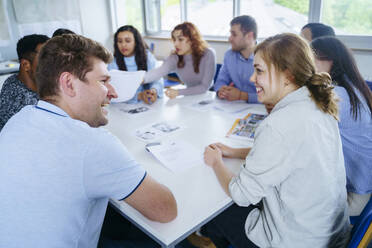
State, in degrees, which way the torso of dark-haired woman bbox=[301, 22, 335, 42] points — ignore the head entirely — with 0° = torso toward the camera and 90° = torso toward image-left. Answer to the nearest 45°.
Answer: approximately 90°

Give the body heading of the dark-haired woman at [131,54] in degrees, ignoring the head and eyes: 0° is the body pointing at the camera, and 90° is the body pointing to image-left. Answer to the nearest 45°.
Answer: approximately 0°

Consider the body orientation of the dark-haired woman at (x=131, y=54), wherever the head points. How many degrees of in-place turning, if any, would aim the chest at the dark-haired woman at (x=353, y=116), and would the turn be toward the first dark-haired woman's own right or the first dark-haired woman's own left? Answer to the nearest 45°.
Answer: approximately 45° to the first dark-haired woman's own left

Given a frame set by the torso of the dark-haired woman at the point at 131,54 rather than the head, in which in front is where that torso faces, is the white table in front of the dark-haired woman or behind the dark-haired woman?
in front

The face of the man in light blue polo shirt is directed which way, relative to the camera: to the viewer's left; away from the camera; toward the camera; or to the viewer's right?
to the viewer's right

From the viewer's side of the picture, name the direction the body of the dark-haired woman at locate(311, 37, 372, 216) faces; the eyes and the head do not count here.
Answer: to the viewer's left
